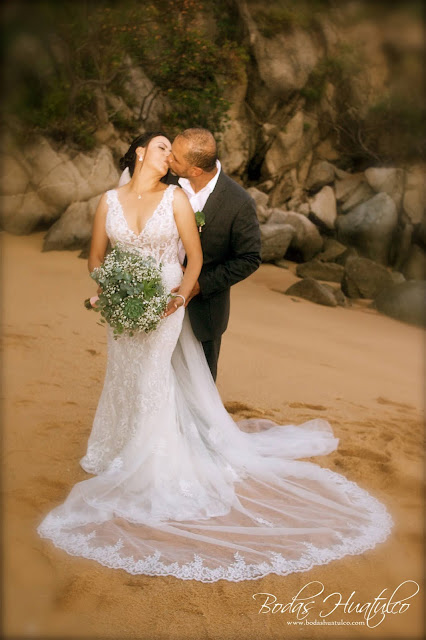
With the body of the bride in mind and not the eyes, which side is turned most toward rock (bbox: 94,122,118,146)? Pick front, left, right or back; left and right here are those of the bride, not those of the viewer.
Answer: back

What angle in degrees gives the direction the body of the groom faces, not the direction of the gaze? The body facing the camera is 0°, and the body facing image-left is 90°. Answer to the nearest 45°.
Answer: approximately 45°

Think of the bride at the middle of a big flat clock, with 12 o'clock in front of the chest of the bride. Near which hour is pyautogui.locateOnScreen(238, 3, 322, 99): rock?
The rock is roughly at 6 o'clock from the bride.

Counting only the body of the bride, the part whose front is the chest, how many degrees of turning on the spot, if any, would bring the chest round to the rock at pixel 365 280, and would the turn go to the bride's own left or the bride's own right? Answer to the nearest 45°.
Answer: approximately 180°

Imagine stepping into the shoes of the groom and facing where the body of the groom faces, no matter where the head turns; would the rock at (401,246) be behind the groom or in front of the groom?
behind

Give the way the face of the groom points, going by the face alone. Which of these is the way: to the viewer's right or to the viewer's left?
to the viewer's left

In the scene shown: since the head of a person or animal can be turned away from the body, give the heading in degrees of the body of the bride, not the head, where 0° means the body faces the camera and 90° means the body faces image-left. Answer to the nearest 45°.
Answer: approximately 0°

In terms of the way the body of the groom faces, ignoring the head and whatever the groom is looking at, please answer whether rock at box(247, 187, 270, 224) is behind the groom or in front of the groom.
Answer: behind

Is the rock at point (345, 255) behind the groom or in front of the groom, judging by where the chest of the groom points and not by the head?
behind
